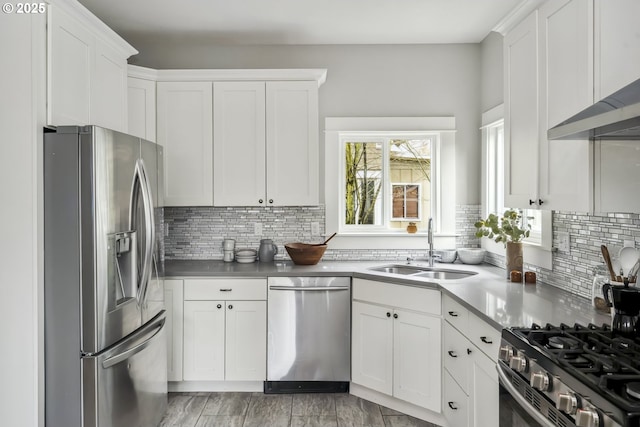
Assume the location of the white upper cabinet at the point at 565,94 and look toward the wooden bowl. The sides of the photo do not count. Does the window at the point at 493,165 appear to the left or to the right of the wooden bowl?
right

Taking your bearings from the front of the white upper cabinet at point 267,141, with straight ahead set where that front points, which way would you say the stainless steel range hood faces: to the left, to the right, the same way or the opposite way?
to the right

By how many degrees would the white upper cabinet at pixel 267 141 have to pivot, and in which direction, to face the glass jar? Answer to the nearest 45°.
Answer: approximately 45° to its left

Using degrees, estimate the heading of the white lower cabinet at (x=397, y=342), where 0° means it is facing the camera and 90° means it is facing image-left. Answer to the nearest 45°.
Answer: approximately 45°

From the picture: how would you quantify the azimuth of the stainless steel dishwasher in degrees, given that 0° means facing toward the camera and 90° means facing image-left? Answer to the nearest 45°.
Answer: approximately 0°

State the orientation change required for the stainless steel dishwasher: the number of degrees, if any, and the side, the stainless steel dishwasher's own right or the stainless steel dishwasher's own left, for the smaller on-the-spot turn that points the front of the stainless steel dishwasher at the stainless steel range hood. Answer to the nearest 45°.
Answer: approximately 45° to the stainless steel dishwasher's own left

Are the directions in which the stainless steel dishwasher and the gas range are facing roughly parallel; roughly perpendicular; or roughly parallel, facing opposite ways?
roughly perpendicular

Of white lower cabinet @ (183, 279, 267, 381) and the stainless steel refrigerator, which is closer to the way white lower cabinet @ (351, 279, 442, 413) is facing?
the stainless steel refrigerator
